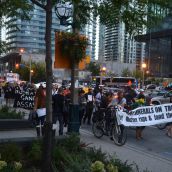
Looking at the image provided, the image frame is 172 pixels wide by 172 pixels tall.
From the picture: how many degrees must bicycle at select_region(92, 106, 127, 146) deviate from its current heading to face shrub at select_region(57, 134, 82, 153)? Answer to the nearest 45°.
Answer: approximately 45° to its right

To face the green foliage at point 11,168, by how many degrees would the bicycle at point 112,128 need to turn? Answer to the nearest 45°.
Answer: approximately 45° to its right

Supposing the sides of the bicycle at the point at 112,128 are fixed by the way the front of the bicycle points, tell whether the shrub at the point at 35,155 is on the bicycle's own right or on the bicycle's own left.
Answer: on the bicycle's own right

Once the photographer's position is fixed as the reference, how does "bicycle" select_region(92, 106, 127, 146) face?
facing the viewer and to the right of the viewer

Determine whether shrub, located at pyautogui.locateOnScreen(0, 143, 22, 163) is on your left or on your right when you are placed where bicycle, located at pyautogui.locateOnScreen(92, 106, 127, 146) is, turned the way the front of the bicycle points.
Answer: on your right

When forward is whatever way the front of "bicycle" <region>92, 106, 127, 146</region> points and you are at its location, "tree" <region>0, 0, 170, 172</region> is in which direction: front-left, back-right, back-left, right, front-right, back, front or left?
front-right

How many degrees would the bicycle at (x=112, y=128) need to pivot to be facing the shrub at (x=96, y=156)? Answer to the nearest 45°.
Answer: approximately 45° to its right
